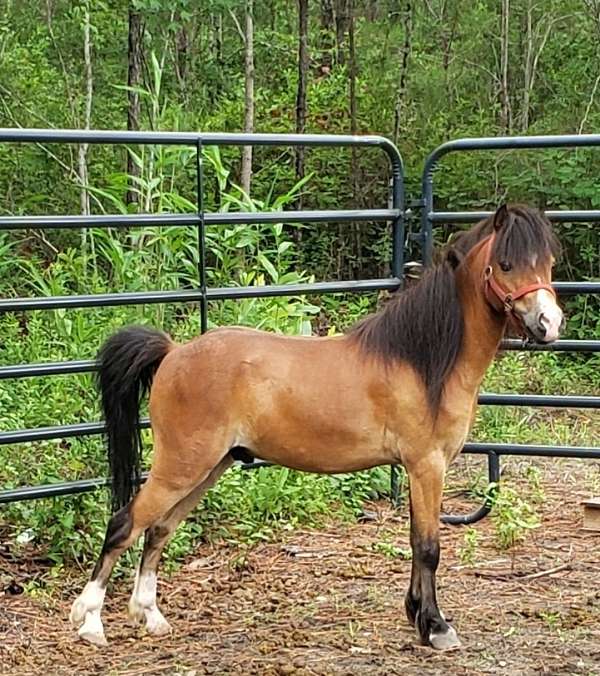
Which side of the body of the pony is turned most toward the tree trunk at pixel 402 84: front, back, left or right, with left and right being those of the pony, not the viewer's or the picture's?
left

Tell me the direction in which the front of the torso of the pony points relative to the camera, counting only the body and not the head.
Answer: to the viewer's right

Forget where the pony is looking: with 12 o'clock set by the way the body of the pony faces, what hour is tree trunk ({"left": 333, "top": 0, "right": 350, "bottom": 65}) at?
The tree trunk is roughly at 9 o'clock from the pony.

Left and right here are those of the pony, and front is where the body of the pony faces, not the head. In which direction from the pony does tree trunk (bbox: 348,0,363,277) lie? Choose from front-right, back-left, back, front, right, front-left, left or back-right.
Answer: left

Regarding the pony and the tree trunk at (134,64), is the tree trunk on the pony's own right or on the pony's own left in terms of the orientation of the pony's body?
on the pony's own left
